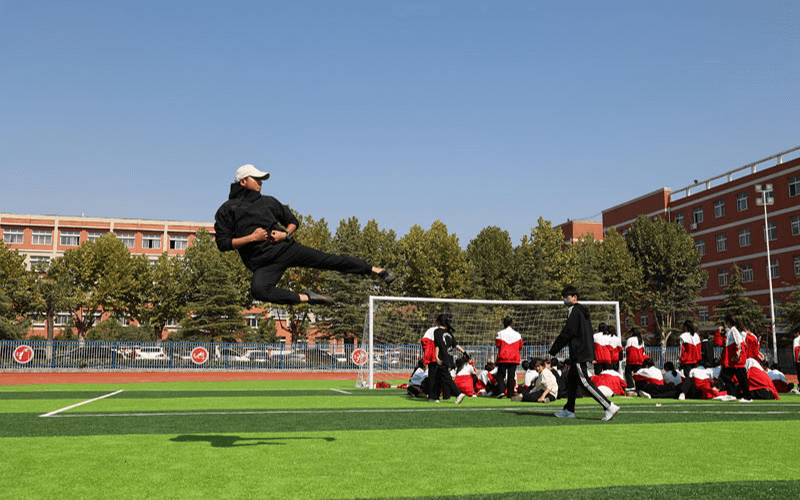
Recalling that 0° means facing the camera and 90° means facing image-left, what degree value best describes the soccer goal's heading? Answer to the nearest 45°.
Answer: approximately 0°

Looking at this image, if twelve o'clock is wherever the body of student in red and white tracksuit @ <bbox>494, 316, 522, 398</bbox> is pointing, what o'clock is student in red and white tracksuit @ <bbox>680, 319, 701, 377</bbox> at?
student in red and white tracksuit @ <bbox>680, 319, 701, 377</bbox> is roughly at 2 o'clock from student in red and white tracksuit @ <bbox>494, 316, 522, 398</bbox>.

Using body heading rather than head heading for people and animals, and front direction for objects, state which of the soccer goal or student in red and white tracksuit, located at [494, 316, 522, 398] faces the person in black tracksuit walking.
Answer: the soccer goal

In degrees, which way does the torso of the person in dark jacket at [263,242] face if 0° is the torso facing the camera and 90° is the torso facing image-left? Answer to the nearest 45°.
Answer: approximately 315°

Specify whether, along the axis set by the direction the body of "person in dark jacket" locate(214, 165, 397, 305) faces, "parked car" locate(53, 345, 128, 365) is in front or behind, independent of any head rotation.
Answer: behind

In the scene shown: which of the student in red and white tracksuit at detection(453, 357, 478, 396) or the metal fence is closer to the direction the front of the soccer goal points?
the student in red and white tracksuit

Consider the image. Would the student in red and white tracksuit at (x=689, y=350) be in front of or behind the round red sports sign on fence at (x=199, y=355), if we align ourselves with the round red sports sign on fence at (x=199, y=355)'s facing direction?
in front

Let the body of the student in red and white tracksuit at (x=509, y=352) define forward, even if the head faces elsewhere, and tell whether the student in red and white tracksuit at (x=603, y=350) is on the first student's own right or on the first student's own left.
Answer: on the first student's own right

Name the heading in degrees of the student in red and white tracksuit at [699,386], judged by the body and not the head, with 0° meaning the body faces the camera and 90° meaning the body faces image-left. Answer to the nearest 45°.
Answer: approximately 180°

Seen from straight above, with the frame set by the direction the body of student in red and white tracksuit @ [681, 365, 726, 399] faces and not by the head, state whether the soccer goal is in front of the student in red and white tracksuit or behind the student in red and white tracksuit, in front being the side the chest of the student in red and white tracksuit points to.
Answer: in front

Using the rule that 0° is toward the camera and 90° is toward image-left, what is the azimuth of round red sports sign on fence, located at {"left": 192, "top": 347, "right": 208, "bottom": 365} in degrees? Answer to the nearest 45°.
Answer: approximately 0°

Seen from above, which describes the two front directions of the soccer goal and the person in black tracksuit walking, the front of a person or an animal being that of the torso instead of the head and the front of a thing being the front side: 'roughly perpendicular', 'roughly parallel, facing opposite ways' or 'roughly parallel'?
roughly perpendicular

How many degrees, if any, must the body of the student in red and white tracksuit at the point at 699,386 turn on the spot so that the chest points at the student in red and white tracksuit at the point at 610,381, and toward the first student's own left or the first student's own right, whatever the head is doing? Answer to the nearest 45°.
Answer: approximately 90° to the first student's own left

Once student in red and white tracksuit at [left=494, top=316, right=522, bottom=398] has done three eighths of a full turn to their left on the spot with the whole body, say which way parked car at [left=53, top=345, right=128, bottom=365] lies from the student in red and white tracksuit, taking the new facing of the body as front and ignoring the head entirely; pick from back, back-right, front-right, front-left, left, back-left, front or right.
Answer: right

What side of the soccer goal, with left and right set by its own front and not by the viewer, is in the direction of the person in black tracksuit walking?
front

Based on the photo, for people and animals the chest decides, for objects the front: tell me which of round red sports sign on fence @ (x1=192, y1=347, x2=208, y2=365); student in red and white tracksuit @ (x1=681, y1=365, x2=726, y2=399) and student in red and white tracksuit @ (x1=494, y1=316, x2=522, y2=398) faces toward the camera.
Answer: the round red sports sign on fence
